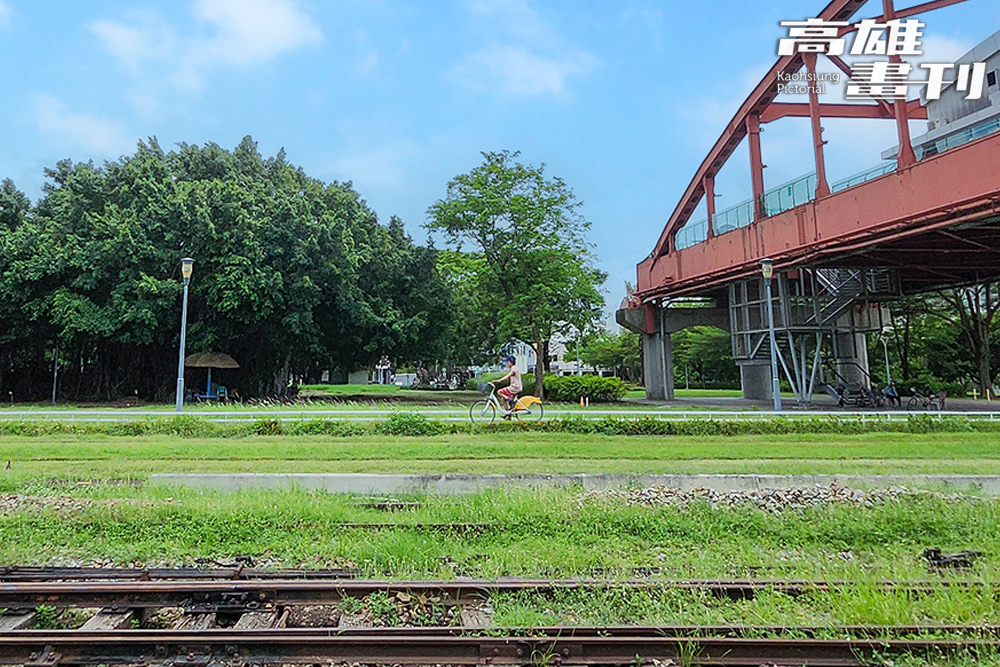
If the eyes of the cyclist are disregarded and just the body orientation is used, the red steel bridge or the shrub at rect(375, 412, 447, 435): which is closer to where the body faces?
the shrub

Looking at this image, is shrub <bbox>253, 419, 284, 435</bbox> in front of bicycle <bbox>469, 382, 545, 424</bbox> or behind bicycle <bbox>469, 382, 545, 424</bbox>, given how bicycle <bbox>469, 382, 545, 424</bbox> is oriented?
in front

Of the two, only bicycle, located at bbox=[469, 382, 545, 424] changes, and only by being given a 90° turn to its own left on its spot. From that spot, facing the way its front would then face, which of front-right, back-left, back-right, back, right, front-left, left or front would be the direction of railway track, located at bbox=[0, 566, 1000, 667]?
front

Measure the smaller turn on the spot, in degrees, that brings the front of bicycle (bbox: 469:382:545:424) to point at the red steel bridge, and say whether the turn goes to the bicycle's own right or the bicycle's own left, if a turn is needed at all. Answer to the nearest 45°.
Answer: approximately 135° to the bicycle's own right

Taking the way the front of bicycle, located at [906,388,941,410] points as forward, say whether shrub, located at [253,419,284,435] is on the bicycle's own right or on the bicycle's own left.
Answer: on the bicycle's own left

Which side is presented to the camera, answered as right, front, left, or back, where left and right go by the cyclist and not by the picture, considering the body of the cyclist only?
left

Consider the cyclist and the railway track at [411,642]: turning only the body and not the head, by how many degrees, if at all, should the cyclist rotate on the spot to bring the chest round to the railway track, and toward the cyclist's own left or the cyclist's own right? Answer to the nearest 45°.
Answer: approximately 90° to the cyclist's own left

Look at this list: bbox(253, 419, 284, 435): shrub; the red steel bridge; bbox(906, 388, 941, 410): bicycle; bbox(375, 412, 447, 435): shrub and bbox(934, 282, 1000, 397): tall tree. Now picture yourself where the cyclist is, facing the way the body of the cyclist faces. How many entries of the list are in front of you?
2

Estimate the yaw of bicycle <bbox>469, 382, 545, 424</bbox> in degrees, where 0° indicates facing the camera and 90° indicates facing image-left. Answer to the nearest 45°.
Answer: approximately 90°

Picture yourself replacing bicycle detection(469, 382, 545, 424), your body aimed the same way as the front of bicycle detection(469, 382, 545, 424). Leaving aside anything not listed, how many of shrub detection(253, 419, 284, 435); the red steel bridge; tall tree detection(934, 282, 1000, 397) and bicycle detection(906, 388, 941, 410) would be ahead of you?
1

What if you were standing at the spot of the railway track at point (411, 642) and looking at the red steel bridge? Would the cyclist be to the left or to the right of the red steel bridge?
left

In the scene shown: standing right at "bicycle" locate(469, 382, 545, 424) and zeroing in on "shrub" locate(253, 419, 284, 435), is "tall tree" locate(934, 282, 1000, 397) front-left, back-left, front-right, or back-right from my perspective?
back-right

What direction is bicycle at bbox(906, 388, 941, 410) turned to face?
to the viewer's left

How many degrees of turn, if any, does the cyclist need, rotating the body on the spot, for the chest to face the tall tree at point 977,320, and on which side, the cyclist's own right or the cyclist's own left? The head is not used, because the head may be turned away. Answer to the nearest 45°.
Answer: approximately 135° to the cyclist's own right

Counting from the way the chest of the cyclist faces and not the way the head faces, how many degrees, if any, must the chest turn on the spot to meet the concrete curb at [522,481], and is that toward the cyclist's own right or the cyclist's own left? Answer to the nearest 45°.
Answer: approximately 90° to the cyclist's own left

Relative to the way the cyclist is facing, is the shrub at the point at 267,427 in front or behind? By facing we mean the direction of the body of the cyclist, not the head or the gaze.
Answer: in front
